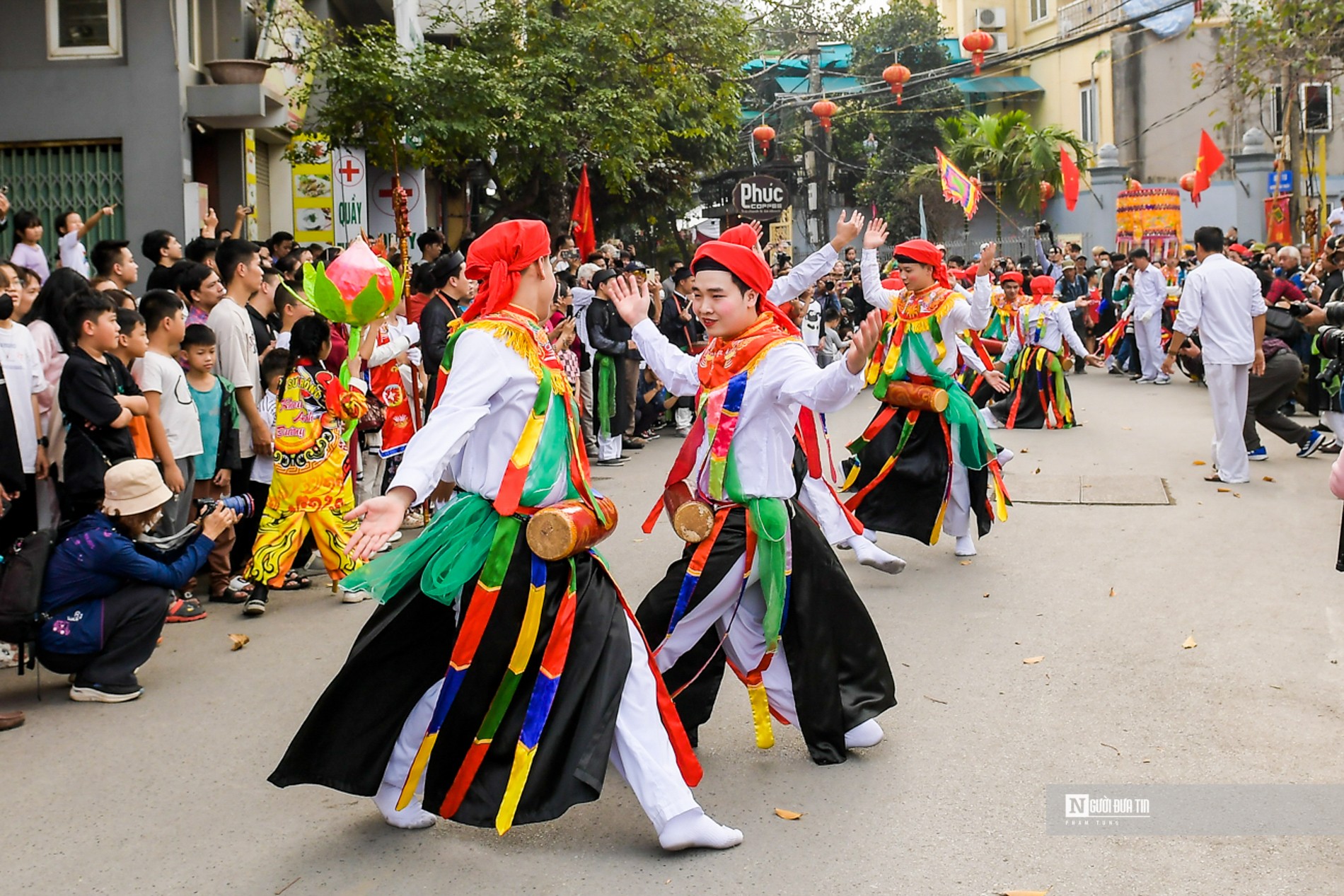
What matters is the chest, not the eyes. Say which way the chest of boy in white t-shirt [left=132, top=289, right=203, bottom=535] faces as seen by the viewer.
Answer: to the viewer's right

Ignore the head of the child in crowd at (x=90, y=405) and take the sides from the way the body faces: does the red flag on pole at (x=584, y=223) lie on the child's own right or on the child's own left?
on the child's own left

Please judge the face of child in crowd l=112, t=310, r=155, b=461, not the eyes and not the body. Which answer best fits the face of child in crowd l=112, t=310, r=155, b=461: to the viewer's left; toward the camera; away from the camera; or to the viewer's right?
to the viewer's right

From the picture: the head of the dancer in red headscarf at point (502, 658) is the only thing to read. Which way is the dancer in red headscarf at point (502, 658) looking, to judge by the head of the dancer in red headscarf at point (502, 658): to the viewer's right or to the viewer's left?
to the viewer's right

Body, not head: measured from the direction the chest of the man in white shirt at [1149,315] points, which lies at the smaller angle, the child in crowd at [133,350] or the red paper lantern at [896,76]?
the child in crowd

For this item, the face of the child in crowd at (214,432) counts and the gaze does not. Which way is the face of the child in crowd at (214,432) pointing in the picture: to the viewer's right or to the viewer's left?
to the viewer's right

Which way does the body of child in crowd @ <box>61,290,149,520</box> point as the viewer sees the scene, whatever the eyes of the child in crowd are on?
to the viewer's right

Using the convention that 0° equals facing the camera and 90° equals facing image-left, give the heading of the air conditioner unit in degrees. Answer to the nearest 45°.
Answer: approximately 0°

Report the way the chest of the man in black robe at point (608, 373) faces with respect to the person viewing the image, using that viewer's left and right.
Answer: facing to the right of the viewer

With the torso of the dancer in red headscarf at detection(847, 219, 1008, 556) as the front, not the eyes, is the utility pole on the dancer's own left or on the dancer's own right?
on the dancer's own right
